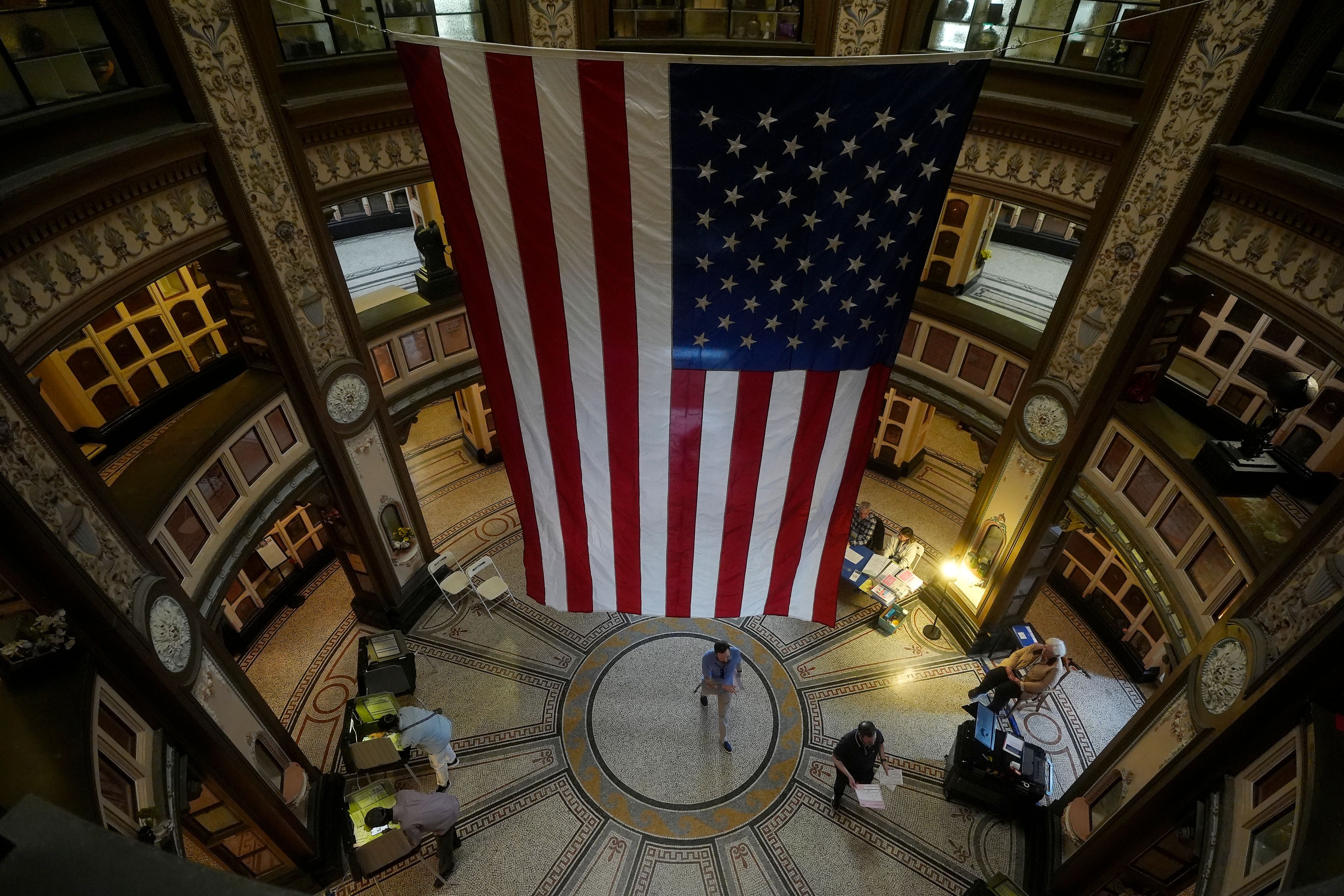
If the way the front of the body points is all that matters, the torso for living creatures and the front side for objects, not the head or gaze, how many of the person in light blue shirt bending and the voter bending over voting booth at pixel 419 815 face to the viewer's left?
2

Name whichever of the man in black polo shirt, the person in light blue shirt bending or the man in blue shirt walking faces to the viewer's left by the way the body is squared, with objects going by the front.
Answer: the person in light blue shirt bending

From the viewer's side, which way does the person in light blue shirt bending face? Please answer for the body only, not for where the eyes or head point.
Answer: to the viewer's left

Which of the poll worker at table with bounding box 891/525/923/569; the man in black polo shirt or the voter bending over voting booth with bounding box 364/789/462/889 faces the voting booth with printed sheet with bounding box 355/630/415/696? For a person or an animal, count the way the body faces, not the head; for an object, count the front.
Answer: the poll worker at table with bounding box 891/525/923/569

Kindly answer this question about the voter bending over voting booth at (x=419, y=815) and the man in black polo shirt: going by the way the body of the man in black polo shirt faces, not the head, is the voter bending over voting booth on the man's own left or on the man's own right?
on the man's own right

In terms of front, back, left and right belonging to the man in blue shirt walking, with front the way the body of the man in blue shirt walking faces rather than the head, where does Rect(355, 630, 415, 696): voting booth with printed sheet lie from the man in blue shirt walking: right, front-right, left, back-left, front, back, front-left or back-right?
right

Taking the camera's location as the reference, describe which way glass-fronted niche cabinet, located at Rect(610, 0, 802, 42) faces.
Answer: facing the viewer

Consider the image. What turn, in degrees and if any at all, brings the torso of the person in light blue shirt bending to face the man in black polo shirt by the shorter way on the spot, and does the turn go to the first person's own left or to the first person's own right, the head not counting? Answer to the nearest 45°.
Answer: approximately 135° to the first person's own left

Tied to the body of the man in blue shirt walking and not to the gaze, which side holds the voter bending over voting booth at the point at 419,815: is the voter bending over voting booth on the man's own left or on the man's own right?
on the man's own right

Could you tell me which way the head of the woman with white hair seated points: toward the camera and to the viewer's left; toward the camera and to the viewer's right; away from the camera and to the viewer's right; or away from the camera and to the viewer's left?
toward the camera and to the viewer's left

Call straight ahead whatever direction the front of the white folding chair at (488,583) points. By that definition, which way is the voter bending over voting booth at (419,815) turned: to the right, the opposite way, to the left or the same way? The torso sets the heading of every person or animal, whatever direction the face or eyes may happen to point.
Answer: to the right

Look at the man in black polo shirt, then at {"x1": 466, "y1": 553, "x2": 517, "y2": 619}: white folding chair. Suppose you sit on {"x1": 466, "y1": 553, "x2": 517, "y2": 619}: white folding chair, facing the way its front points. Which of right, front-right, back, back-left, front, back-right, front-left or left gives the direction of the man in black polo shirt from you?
front

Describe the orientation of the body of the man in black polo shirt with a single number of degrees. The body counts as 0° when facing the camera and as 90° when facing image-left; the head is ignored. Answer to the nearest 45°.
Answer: approximately 315°
